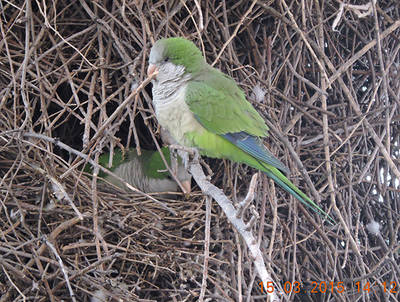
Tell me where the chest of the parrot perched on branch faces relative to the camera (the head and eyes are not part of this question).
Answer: to the viewer's left
